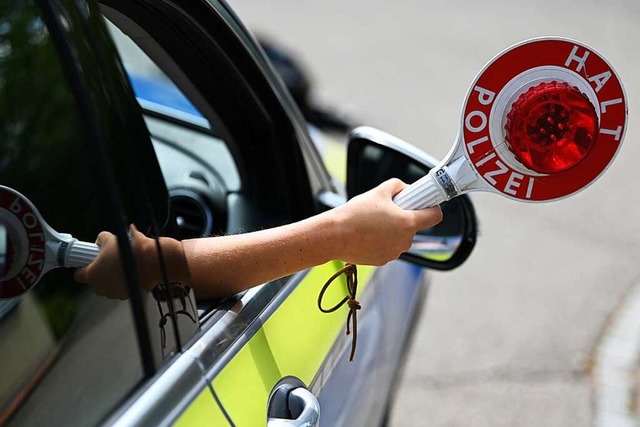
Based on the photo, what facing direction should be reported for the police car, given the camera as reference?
facing away from the viewer and to the right of the viewer
